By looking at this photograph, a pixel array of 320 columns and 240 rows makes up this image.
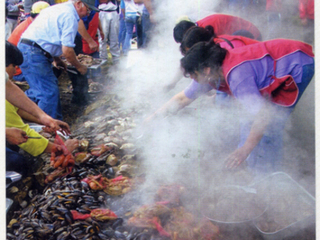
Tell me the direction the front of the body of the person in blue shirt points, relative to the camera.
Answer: to the viewer's right

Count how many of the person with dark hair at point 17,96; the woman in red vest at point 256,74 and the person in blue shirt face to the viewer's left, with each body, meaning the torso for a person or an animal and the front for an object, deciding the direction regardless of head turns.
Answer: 1

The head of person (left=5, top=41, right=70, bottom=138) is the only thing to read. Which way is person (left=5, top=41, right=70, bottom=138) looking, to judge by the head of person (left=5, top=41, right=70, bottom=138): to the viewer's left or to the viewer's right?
to the viewer's right

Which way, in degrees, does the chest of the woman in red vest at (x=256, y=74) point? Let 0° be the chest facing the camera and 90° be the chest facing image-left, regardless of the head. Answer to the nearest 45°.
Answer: approximately 90°

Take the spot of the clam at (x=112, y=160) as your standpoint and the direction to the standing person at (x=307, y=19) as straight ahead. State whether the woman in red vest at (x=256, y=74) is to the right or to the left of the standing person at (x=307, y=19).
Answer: right

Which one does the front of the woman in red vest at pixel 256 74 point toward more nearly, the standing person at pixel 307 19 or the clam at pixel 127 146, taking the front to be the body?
the clam

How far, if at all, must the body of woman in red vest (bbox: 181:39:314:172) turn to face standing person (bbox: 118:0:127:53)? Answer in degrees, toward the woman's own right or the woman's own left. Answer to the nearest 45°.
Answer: approximately 45° to the woman's own right

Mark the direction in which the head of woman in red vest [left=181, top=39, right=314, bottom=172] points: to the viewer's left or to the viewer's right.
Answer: to the viewer's left

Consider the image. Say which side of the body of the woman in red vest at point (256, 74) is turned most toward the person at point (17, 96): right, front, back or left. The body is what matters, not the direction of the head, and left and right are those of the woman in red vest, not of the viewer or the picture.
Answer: front

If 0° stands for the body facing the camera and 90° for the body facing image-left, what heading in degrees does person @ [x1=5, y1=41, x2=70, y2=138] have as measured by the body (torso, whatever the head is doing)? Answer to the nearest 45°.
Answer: approximately 270°
